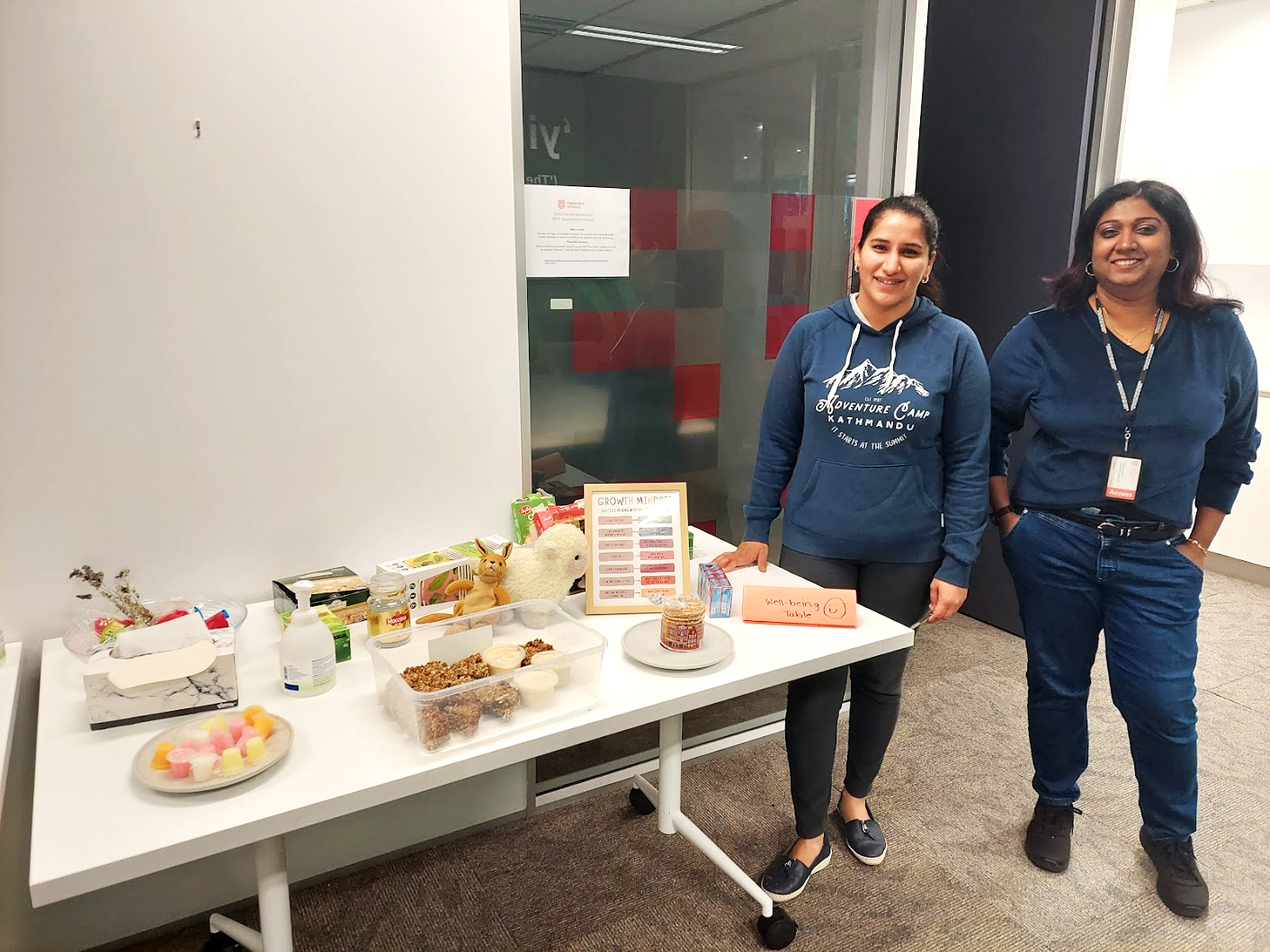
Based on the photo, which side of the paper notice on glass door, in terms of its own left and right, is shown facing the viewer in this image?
front

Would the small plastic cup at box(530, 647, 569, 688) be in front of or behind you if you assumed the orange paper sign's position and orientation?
in front

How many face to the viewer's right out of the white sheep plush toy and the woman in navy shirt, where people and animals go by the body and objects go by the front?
1

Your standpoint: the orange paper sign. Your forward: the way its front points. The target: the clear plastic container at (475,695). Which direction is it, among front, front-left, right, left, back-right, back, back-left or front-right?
front-right

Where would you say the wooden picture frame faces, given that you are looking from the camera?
facing the viewer

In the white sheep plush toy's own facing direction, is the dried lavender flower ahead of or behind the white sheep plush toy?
behind
